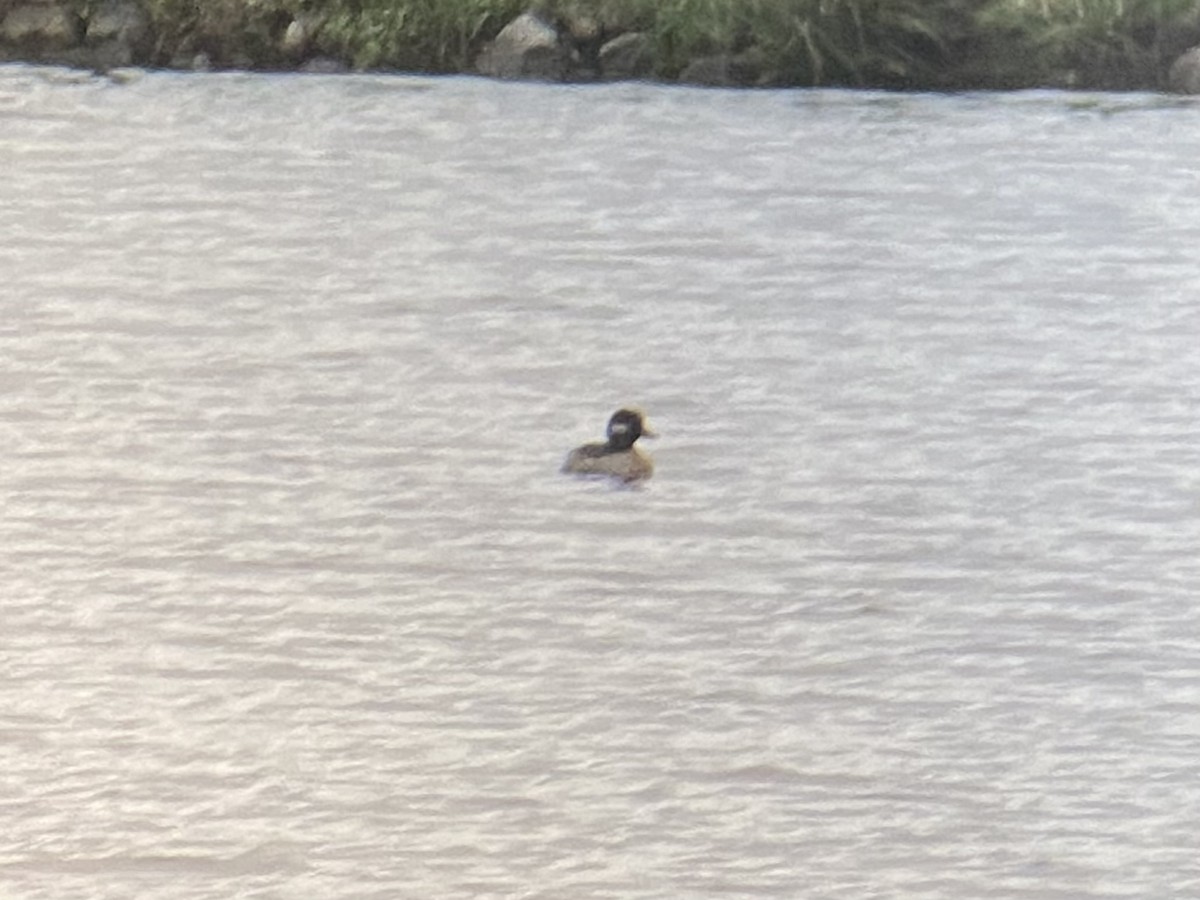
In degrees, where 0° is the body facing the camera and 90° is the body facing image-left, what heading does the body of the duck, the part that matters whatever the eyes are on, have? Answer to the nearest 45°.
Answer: approximately 270°
